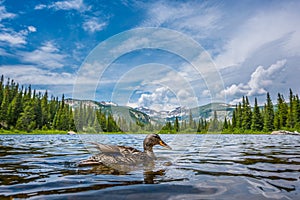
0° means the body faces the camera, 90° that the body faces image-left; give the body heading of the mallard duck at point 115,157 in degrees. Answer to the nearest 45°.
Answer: approximately 270°
